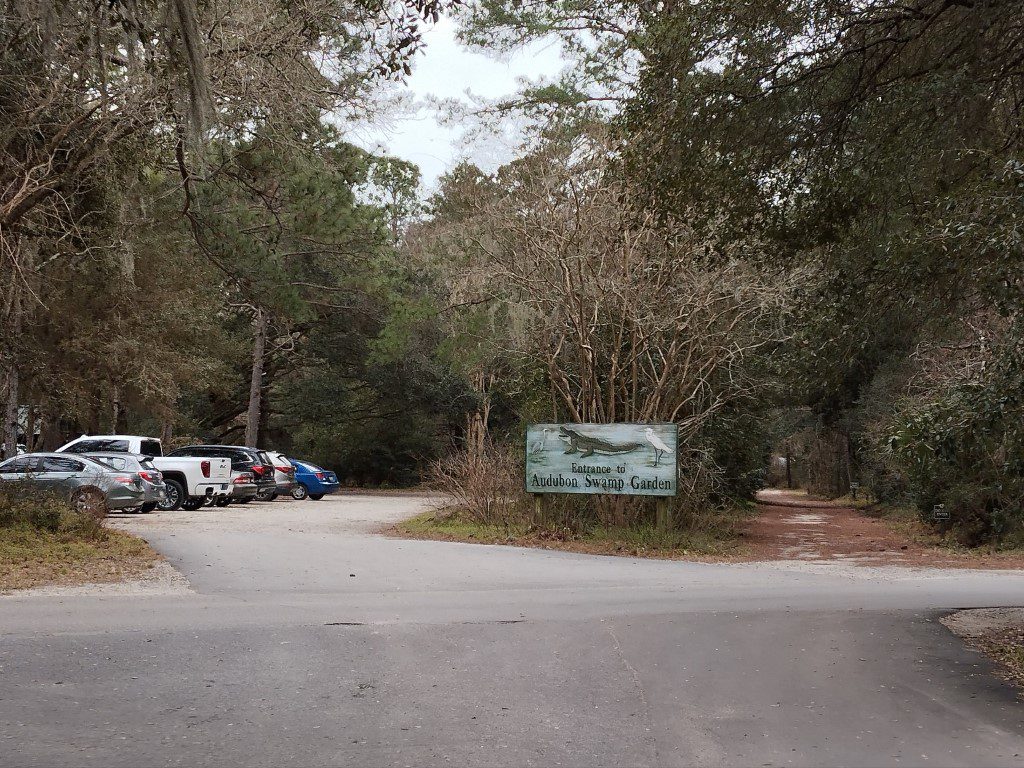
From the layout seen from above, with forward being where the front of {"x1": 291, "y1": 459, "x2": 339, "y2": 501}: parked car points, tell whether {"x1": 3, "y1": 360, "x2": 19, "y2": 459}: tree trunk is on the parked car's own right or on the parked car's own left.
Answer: on the parked car's own left

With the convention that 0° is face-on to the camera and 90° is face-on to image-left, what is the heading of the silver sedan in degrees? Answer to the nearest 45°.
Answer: approximately 90°

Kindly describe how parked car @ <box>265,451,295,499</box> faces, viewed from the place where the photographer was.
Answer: facing away from the viewer and to the left of the viewer

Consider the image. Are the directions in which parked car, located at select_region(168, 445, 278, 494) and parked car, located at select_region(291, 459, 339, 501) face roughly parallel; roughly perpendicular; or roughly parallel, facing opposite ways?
roughly parallel

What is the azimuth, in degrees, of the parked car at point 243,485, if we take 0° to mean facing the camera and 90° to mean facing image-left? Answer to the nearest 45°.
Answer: approximately 135°

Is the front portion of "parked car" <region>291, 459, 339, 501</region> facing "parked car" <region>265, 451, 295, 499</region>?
no

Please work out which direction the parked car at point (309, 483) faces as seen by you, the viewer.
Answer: facing away from the viewer and to the left of the viewer

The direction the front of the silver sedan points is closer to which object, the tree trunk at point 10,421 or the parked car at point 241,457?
the tree trunk

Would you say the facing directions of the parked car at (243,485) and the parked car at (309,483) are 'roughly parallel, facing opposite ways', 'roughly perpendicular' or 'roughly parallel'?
roughly parallel

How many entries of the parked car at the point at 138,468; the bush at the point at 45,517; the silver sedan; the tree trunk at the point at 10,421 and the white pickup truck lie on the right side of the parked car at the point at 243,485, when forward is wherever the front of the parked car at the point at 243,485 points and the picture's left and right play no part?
0

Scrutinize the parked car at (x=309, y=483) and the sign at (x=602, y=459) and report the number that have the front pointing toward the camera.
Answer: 1

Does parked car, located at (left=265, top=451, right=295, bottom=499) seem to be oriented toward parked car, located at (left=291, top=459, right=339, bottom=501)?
no

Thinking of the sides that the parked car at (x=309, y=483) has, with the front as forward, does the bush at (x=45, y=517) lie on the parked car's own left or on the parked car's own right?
on the parked car's own left

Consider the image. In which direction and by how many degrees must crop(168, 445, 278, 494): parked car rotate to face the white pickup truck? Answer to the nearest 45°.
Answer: approximately 90° to its left

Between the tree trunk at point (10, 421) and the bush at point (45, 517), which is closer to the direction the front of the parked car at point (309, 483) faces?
the tree trunk

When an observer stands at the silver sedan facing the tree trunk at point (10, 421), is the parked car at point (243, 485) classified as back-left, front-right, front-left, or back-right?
front-right

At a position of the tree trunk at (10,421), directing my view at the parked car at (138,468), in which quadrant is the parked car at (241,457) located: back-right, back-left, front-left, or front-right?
front-left

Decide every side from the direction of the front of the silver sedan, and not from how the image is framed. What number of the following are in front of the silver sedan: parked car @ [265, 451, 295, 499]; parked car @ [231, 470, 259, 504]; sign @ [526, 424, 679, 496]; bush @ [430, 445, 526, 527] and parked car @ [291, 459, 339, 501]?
0

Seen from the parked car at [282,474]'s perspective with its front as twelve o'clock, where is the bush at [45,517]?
The bush is roughly at 8 o'clock from the parked car.
